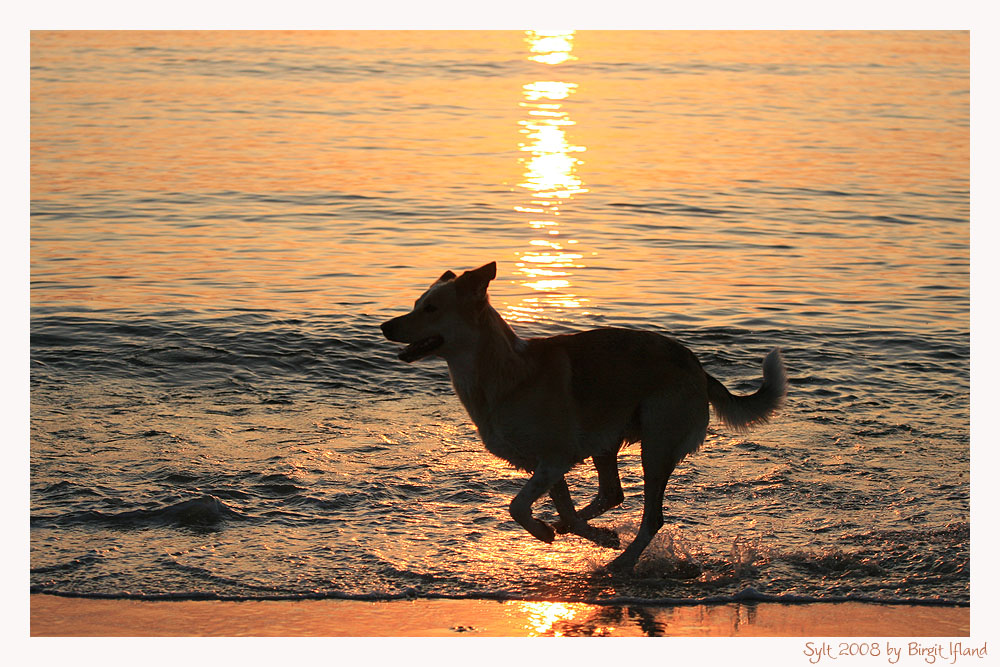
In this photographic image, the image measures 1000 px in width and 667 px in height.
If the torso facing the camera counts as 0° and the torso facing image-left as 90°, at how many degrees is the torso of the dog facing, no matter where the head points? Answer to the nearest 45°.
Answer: approximately 90°
